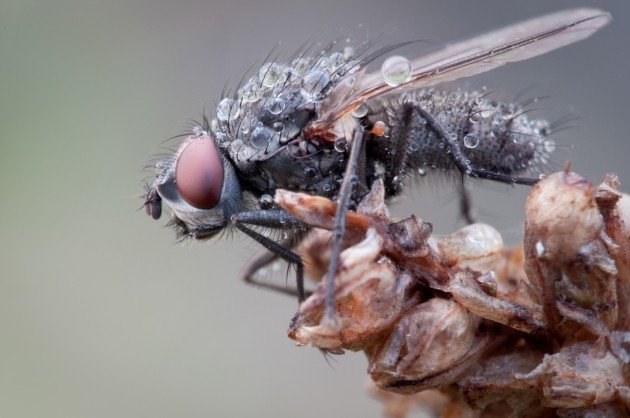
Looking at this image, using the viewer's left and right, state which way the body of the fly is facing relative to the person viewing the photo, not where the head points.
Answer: facing to the left of the viewer
